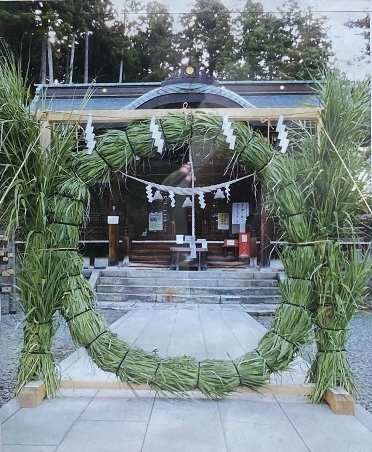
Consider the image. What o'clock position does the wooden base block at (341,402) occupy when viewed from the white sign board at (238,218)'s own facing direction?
The wooden base block is roughly at 11 o'clock from the white sign board.
